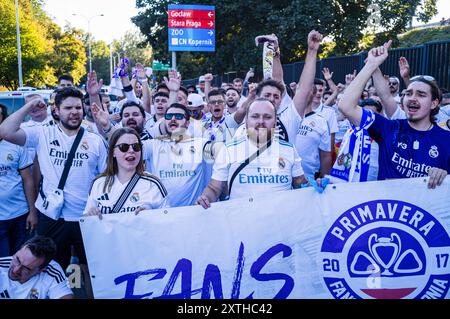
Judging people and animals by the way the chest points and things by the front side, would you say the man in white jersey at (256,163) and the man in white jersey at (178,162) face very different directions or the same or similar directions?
same or similar directions

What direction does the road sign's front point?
toward the camera

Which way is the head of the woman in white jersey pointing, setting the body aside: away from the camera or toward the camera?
toward the camera

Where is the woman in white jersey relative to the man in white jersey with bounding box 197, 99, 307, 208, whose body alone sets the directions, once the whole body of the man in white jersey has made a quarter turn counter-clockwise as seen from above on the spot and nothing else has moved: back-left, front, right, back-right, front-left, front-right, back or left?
back

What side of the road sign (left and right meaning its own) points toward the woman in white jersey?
front

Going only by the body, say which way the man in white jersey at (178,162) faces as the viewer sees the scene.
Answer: toward the camera

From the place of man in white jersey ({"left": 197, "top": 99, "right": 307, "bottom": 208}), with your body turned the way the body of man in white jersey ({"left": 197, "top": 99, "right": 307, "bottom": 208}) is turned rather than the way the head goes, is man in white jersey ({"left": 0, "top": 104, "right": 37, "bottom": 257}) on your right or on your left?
on your right

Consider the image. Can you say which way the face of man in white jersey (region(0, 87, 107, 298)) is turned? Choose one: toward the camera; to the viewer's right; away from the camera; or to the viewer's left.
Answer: toward the camera

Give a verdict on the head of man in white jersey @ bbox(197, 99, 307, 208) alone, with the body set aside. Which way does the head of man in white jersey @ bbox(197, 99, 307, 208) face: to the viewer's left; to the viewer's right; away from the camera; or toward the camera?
toward the camera

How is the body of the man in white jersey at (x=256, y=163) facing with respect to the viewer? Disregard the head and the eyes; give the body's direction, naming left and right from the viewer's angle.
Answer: facing the viewer

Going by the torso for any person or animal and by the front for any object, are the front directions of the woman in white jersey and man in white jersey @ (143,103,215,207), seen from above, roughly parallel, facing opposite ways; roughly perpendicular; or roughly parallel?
roughly parallel

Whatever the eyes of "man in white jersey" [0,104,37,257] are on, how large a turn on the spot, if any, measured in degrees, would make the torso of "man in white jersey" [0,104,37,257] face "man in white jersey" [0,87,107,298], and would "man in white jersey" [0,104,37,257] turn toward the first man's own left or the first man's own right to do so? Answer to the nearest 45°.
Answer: approximately 90° to the first man's own left

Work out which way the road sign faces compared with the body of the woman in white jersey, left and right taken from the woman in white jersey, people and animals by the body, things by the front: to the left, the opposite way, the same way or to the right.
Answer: the same way

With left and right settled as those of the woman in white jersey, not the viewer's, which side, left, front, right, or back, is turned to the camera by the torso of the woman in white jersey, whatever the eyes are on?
front

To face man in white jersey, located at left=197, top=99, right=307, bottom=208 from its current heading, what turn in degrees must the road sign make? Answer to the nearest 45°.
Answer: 0° — it already faces them

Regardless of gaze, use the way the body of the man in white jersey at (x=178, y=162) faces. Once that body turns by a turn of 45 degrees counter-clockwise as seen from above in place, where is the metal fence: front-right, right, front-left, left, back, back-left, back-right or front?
left

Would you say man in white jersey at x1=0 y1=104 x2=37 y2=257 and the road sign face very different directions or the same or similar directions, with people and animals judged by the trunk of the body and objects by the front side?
same or similar directions

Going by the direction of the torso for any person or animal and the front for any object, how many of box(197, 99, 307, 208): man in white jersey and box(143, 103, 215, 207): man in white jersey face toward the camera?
2
